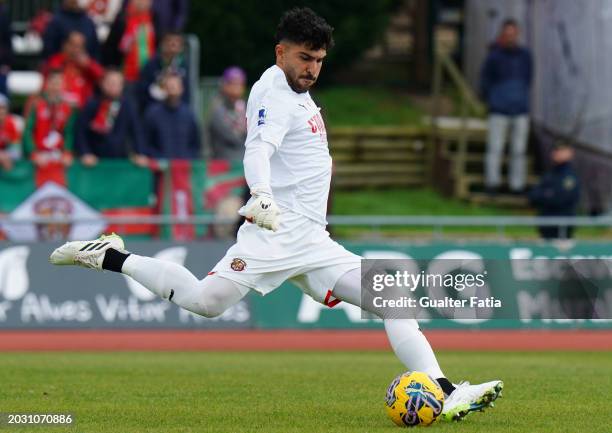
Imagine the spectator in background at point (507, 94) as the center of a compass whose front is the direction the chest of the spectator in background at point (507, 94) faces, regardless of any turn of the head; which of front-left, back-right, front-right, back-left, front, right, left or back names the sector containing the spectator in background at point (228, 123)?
front-right

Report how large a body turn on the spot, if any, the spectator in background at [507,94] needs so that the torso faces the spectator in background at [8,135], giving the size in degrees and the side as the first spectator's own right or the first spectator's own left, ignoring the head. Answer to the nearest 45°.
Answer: approximately 45° to the first spectator's own right

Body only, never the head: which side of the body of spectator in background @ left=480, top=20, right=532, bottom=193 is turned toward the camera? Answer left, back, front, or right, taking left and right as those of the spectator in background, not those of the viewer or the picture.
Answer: front

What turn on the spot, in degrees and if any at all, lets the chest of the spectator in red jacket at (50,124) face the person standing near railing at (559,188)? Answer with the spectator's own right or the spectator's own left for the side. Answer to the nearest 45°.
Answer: approximately 90° to the spectator's own left

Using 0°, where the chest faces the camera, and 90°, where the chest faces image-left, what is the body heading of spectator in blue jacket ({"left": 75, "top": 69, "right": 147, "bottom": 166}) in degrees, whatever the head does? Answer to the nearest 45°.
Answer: approximately 0°

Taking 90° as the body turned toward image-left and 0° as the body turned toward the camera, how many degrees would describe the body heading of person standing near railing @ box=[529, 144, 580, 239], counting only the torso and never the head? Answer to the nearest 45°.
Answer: approximately 45°

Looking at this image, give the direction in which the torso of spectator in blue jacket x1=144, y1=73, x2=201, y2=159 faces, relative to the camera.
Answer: toward the camera

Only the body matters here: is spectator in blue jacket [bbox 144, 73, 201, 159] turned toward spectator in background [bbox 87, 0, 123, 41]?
no

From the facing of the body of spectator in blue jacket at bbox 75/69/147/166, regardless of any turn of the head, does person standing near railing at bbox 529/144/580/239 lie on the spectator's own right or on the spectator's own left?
on the spectator's own left

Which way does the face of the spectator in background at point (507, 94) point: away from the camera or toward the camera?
toward the camera

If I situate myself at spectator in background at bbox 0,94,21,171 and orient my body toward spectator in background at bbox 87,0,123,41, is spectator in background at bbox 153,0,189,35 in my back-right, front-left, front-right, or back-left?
front-right

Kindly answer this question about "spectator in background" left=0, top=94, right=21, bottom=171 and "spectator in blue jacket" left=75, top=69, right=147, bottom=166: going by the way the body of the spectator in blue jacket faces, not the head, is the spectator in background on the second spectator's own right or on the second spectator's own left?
on the second spectator's own right

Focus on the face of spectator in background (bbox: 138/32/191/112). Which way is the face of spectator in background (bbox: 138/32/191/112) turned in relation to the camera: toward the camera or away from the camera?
toward the camera

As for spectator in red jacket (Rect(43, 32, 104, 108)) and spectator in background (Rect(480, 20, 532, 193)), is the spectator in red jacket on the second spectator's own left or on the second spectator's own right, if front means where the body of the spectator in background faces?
on the second spectator's own right

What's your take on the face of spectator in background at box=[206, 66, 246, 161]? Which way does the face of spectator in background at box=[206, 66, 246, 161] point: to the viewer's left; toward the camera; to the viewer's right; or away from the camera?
toward the camera

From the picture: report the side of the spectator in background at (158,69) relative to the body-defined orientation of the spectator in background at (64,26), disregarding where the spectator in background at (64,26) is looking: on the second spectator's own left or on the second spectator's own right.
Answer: on the second spectator's own left

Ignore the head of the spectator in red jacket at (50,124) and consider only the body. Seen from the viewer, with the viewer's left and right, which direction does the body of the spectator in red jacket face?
facing the viewer

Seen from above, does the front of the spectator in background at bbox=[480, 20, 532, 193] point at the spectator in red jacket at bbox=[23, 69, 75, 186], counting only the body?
no

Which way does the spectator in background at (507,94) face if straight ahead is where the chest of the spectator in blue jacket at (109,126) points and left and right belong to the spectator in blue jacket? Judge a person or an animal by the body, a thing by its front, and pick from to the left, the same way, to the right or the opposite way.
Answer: the same way
